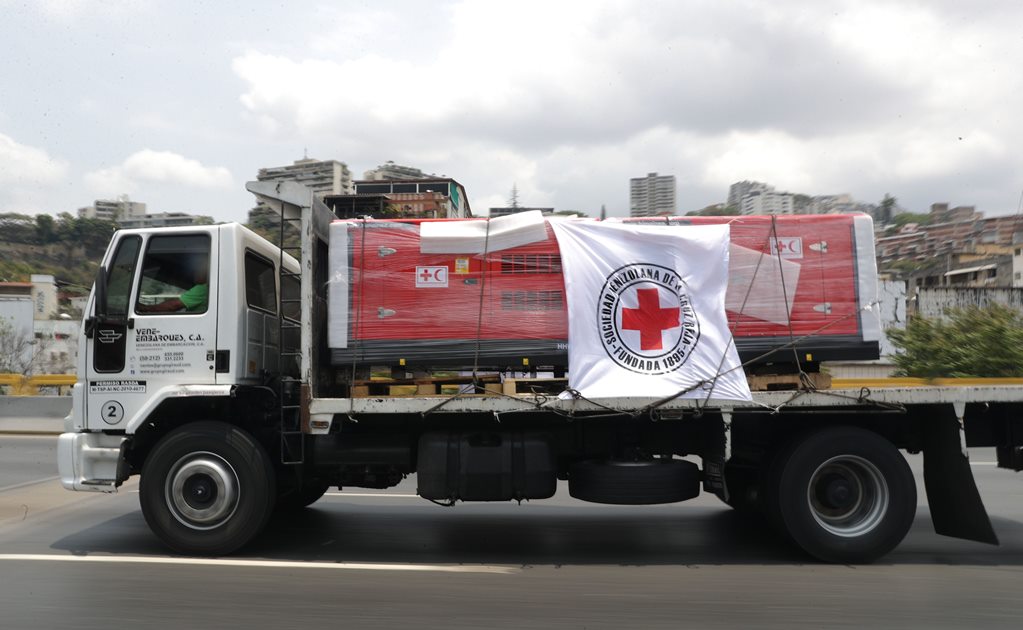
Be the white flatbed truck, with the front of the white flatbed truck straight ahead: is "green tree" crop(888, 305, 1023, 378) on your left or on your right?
on your right

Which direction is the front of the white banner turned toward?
toward the camera

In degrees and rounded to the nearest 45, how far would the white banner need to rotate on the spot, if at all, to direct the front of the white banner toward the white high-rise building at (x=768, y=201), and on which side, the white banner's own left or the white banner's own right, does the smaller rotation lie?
approximately 180°

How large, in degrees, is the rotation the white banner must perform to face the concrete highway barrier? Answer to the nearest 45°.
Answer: approximately 135° to its right

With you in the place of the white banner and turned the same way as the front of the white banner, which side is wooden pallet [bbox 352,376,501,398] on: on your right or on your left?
on your right

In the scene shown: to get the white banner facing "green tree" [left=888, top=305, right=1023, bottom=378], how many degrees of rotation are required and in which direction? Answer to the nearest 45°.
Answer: approximately 135° to its left

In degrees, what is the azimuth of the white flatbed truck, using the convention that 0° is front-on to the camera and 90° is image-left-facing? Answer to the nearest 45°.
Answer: approximately 90°

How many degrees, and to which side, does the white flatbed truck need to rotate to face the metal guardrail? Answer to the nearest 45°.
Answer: approximately 45° to its right
